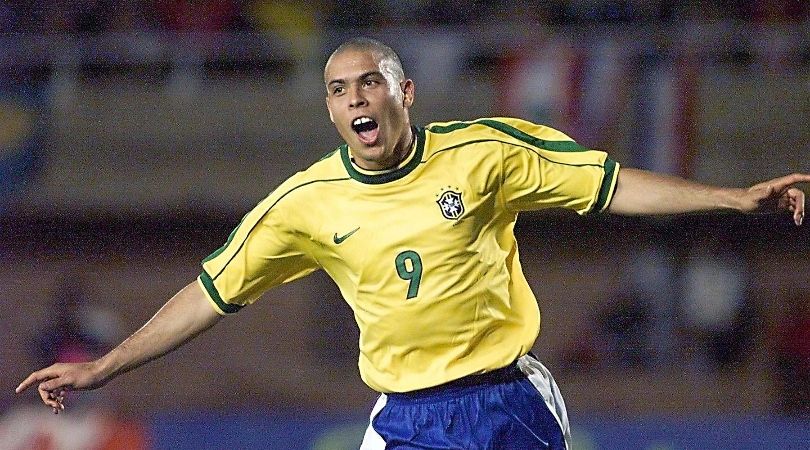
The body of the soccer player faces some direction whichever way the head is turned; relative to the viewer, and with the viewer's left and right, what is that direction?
facing the viewer

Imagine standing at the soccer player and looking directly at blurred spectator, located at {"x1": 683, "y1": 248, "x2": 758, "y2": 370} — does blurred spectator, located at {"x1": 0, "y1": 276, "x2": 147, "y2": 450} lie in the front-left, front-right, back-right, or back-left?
front-left

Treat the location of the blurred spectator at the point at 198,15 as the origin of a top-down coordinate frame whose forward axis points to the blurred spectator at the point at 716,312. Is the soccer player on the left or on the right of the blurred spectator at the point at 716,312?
right

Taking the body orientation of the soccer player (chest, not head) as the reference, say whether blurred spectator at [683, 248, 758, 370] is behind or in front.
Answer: behind
